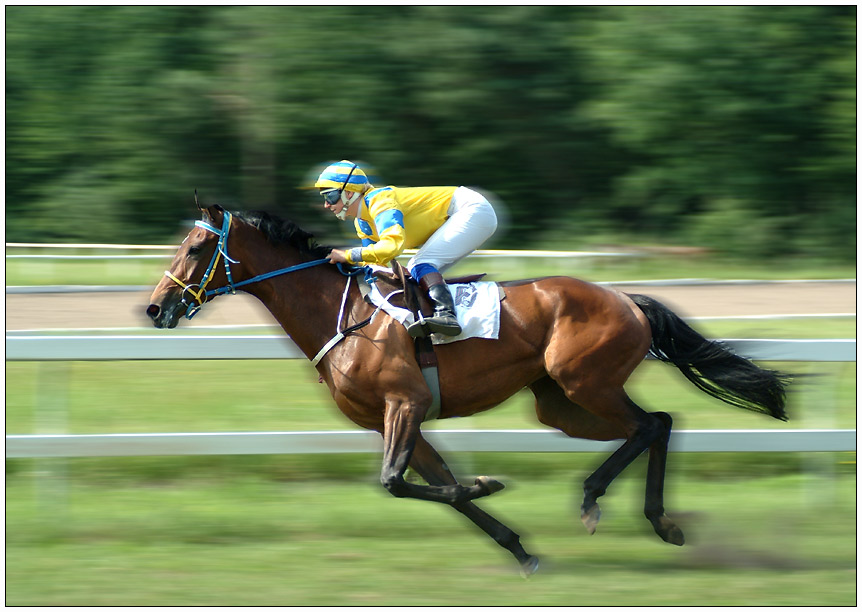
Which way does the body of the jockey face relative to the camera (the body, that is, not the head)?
to the viewer's left

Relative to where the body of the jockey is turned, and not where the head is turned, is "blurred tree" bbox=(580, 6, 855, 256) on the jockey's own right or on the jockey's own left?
on the jockey's own right

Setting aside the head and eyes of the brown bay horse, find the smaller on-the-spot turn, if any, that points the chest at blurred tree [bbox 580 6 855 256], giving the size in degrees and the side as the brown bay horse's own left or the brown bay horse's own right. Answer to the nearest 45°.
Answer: approximately 90° to the brown bay horse's own right

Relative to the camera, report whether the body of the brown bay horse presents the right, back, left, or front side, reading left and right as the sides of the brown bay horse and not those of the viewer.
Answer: left
